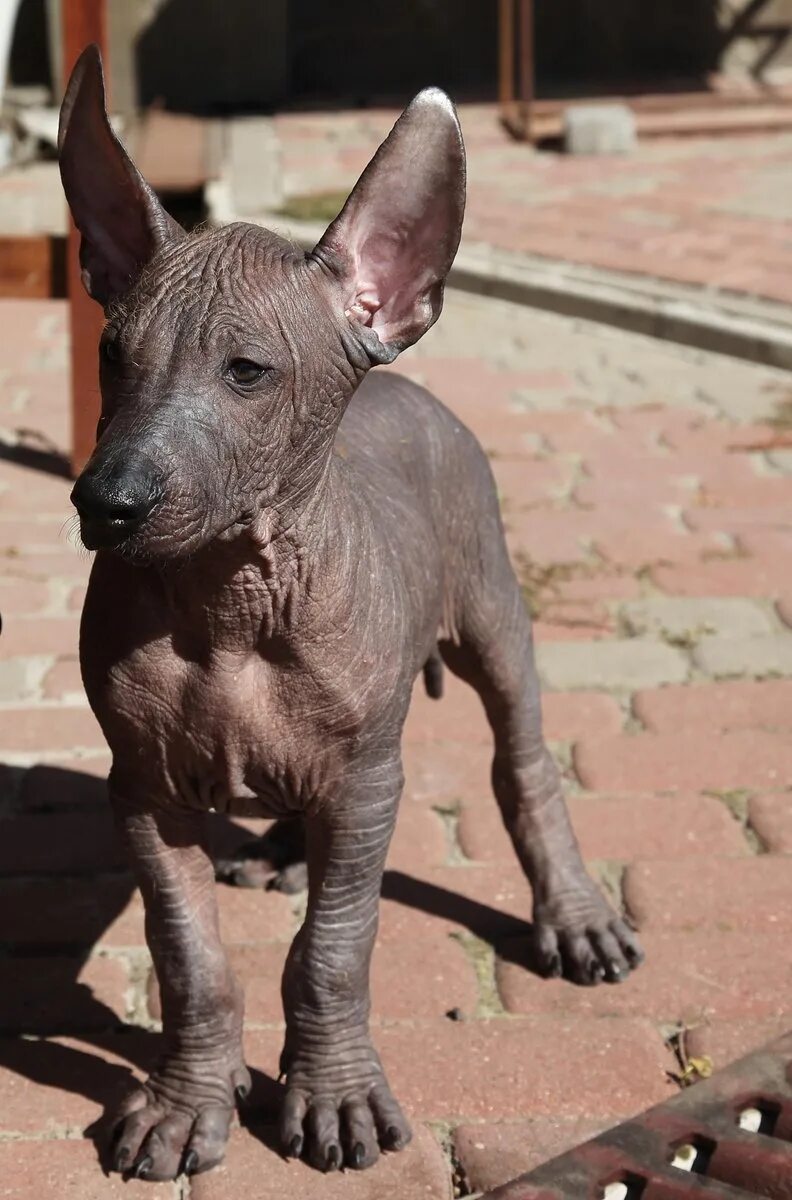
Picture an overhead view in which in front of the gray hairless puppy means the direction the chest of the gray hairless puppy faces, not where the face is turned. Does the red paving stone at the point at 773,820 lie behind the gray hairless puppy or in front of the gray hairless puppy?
behind

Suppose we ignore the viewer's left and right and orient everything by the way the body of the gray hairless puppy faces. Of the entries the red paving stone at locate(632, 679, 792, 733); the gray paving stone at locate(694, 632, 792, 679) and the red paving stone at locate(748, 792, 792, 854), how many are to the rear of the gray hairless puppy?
3

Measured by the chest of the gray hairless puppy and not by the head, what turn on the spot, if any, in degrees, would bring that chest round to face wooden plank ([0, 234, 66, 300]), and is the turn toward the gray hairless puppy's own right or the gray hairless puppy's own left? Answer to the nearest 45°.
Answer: approximately 135° to the gray hairless puppy's own right

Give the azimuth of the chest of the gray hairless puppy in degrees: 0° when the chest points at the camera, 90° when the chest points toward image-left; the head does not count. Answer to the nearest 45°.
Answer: approximately 45°

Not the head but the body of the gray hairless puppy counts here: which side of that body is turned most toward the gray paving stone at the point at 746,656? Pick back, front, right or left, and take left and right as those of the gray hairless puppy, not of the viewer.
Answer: back

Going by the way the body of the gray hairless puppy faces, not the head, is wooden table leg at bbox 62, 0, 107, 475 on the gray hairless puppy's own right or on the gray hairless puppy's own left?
on the gray hairless puppy's own right

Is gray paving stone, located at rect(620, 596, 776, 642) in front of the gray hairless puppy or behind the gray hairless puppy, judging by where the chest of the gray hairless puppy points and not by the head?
behind

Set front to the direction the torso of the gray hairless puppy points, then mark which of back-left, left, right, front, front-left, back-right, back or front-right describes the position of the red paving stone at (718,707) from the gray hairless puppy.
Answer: back

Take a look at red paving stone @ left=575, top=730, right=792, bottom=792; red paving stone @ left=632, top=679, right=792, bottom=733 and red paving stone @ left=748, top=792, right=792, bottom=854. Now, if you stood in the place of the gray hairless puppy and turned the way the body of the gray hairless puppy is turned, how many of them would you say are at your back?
3

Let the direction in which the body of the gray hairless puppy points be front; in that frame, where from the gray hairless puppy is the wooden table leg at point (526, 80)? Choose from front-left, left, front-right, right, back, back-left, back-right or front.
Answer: back-right

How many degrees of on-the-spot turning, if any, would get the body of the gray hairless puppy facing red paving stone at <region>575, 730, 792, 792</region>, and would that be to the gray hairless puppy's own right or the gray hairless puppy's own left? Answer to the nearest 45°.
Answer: approximately 180°

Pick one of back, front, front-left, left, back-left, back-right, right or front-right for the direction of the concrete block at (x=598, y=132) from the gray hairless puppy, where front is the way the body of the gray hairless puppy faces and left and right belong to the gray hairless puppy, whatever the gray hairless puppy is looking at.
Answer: back-right

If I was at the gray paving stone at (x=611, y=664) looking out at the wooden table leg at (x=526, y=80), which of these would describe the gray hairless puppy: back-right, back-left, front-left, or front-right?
back-left
